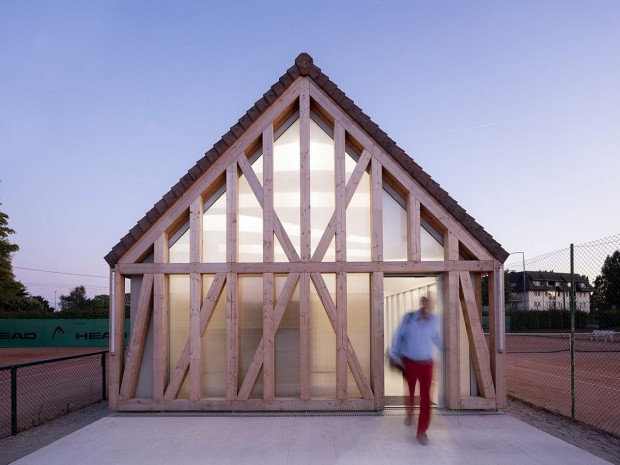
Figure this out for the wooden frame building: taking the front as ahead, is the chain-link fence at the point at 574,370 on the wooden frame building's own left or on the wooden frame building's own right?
on the wooden frame building's own left

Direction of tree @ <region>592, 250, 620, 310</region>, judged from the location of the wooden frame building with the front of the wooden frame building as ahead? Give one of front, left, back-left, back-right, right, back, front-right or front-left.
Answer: back-left

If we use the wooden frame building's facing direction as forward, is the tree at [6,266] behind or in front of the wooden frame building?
behind

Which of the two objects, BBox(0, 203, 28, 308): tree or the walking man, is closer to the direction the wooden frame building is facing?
the walking man

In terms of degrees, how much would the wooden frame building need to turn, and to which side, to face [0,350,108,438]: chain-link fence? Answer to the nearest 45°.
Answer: approximately 45° to its right

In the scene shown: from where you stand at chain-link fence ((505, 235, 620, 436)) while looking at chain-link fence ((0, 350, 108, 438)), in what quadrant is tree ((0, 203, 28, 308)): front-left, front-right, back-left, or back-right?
front-right

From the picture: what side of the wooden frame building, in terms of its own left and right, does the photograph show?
front

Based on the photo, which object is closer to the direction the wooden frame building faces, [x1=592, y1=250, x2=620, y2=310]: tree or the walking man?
the walking man
